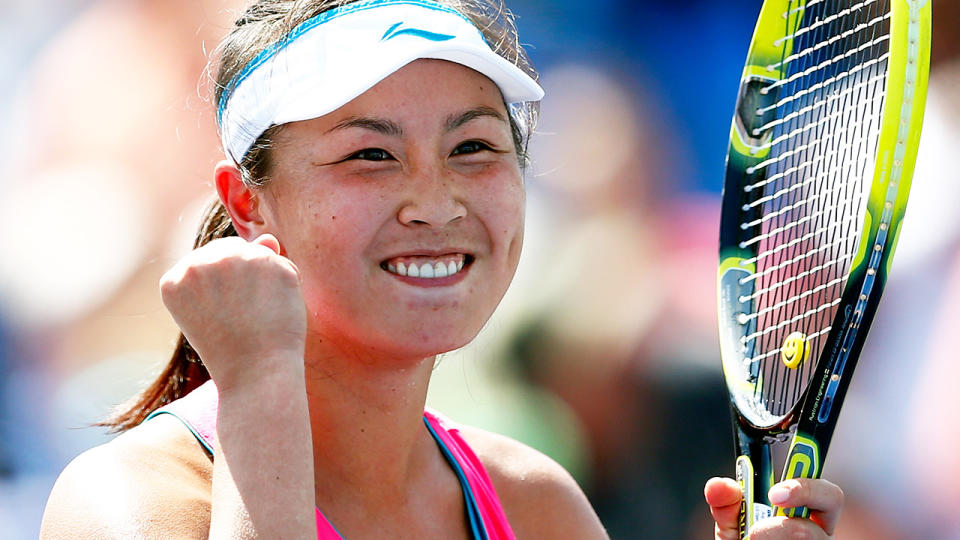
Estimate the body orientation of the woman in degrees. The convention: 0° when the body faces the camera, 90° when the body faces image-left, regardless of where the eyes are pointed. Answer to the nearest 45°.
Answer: approximately 315°
